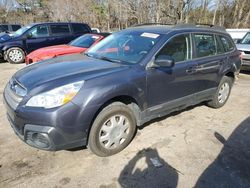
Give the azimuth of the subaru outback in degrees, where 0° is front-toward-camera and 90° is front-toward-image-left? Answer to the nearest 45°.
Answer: approximately 45°

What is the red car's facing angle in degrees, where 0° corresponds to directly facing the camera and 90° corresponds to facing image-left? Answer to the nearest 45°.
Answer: approximately 45°

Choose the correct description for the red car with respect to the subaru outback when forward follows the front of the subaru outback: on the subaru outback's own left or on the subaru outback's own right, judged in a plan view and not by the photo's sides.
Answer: on the subaru outback's own right

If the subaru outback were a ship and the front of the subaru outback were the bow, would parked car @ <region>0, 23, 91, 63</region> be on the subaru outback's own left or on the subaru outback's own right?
on the subaru outback's own right

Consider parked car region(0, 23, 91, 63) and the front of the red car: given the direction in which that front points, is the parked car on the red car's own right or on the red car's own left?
on the red car's own right
